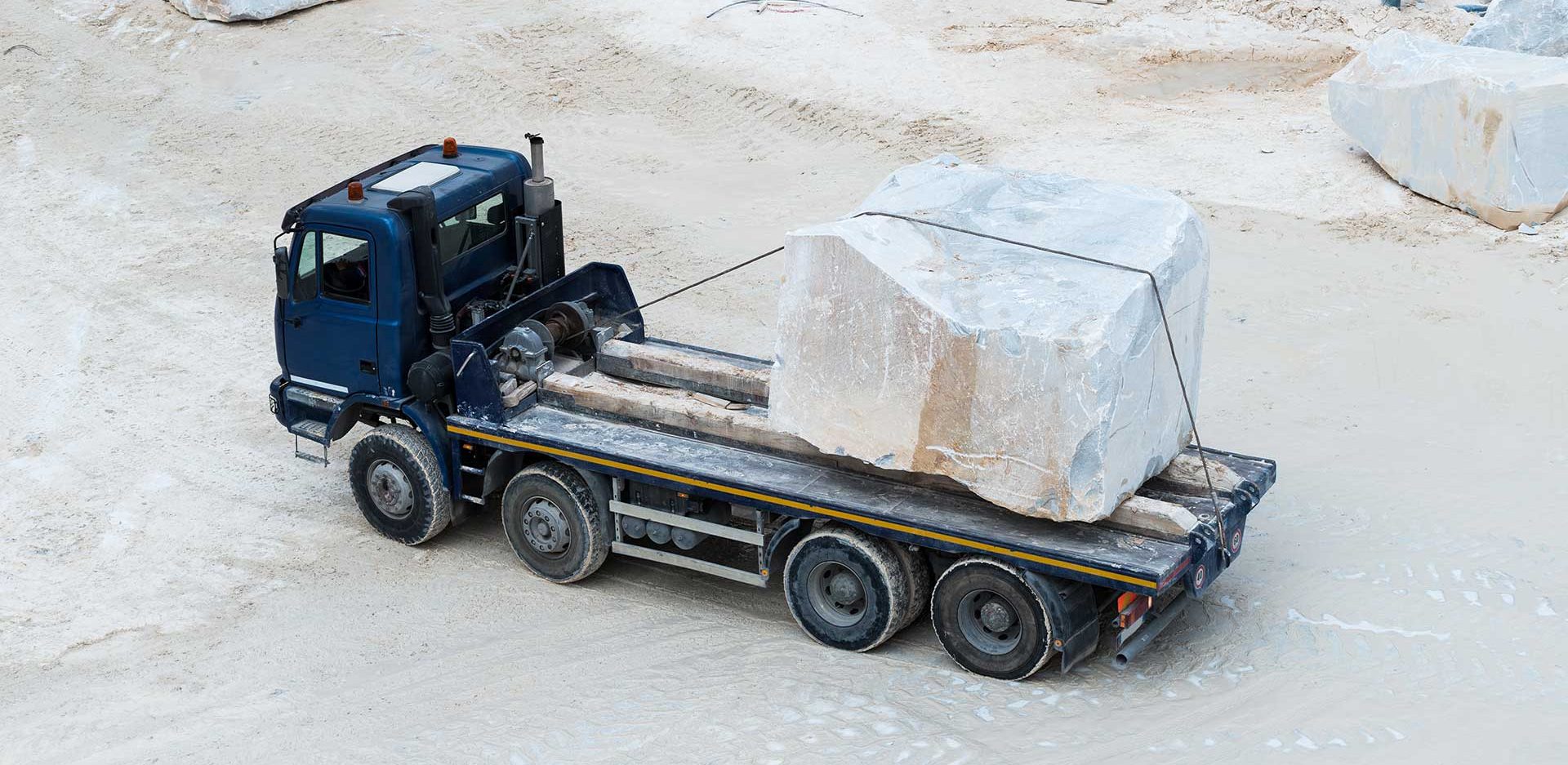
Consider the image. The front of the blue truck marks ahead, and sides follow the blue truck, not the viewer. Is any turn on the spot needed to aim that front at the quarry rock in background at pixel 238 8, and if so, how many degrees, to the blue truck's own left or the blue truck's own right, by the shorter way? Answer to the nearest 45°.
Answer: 0° — it already faces it

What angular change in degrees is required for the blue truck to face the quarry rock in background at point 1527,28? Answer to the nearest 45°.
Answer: approximately 90° to its right

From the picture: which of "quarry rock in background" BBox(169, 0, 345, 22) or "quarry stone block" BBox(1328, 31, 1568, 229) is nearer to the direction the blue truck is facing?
the quarry rock in background

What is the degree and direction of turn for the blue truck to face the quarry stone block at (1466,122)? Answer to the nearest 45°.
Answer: approximately 90° to its right

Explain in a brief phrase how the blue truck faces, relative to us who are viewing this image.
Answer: facing away from the viewer and to the left of the viewer
